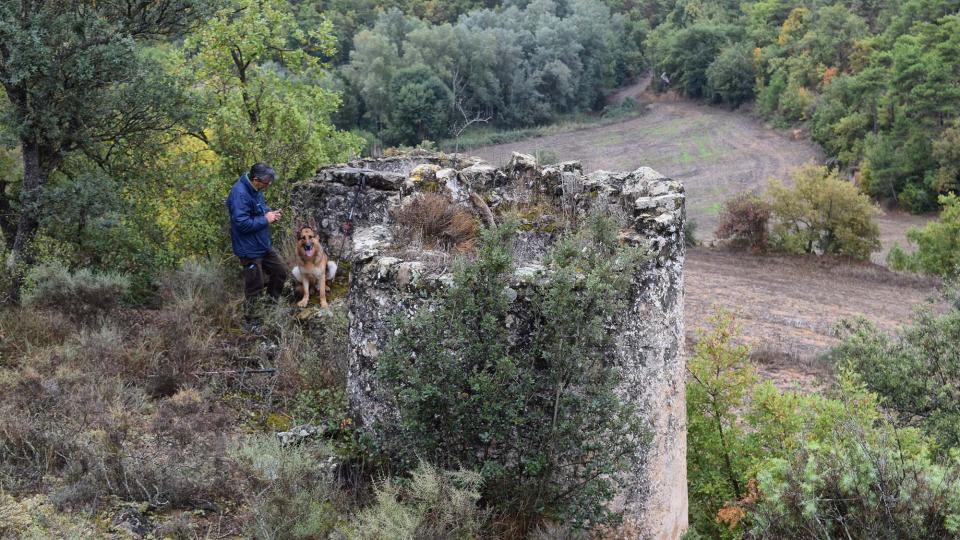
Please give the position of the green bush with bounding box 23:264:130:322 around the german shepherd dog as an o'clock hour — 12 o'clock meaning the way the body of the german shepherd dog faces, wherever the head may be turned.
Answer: The green bush is roughly at 3 o'clock from the german shepherd dog.

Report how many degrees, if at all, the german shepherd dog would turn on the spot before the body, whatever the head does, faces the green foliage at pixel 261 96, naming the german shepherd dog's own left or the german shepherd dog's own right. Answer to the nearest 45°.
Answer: approximately 180°

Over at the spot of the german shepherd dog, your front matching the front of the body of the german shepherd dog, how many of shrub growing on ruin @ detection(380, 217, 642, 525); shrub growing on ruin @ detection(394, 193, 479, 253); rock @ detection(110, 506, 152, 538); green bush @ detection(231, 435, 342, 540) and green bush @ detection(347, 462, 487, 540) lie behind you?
0

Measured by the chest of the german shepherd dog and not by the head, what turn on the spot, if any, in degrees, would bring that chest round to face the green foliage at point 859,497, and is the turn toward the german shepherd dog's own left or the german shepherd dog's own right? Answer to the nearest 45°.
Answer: approximately 45° to the german shepherd dog's own left

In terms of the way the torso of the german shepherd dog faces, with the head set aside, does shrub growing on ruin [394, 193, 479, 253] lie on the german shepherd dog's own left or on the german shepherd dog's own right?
on the german shepherd dog's own left

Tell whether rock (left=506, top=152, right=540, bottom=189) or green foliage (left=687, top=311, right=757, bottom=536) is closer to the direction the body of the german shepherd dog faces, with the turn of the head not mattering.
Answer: the green foliage

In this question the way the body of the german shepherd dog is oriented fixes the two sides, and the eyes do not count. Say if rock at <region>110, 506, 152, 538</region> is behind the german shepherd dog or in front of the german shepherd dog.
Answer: in front

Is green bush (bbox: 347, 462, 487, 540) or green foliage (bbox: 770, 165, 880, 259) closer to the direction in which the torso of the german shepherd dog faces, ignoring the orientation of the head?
the green bush

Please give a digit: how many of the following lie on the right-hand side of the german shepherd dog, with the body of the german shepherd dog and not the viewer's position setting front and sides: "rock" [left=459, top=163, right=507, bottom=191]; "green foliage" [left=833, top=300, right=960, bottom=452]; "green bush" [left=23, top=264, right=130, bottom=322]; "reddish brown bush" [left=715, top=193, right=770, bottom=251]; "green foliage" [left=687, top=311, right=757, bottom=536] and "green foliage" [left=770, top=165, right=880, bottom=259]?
1

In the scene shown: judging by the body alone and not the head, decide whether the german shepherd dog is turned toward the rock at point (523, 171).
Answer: no

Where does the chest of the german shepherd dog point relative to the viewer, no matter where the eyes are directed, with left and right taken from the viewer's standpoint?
facing the viewer

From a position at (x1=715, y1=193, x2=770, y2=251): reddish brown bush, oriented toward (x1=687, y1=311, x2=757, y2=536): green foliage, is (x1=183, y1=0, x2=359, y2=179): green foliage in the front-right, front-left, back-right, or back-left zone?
front-right

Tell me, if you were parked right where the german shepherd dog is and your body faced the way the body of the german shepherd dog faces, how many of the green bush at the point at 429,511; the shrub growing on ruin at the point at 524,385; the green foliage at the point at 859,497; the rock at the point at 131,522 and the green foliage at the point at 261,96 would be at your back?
1

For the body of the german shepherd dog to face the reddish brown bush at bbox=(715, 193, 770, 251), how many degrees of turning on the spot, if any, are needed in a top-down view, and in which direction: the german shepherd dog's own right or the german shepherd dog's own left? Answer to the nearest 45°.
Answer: approximately 135° to the german shepherd dog's own left

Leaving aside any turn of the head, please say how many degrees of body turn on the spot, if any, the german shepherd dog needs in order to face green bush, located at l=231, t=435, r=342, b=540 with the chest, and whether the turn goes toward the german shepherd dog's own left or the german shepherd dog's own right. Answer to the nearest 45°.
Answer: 0° — it already faces it

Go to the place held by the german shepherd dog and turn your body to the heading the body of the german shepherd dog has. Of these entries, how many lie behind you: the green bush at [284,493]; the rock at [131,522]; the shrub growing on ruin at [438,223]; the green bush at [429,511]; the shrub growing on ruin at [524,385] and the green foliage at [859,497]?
0
